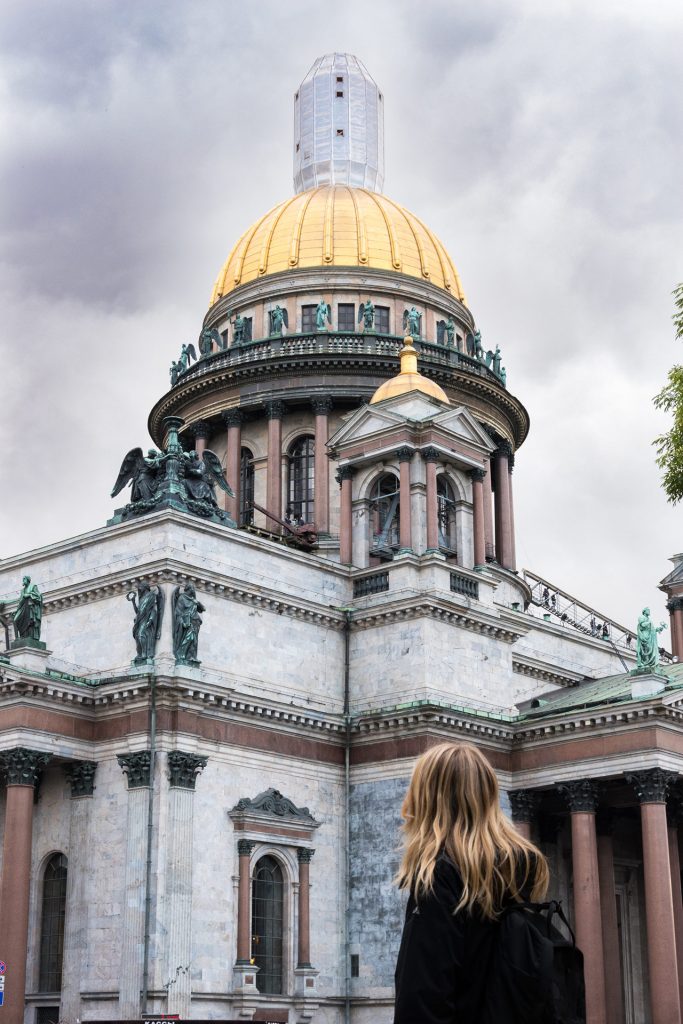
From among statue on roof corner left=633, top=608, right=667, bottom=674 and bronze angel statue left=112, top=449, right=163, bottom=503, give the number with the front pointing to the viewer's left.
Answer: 0

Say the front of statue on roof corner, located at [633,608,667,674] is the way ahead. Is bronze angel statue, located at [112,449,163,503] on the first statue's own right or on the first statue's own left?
on the first statue's own right

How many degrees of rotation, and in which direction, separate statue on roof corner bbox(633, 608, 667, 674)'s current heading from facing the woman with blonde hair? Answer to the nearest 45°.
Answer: approximately 45° to its right
